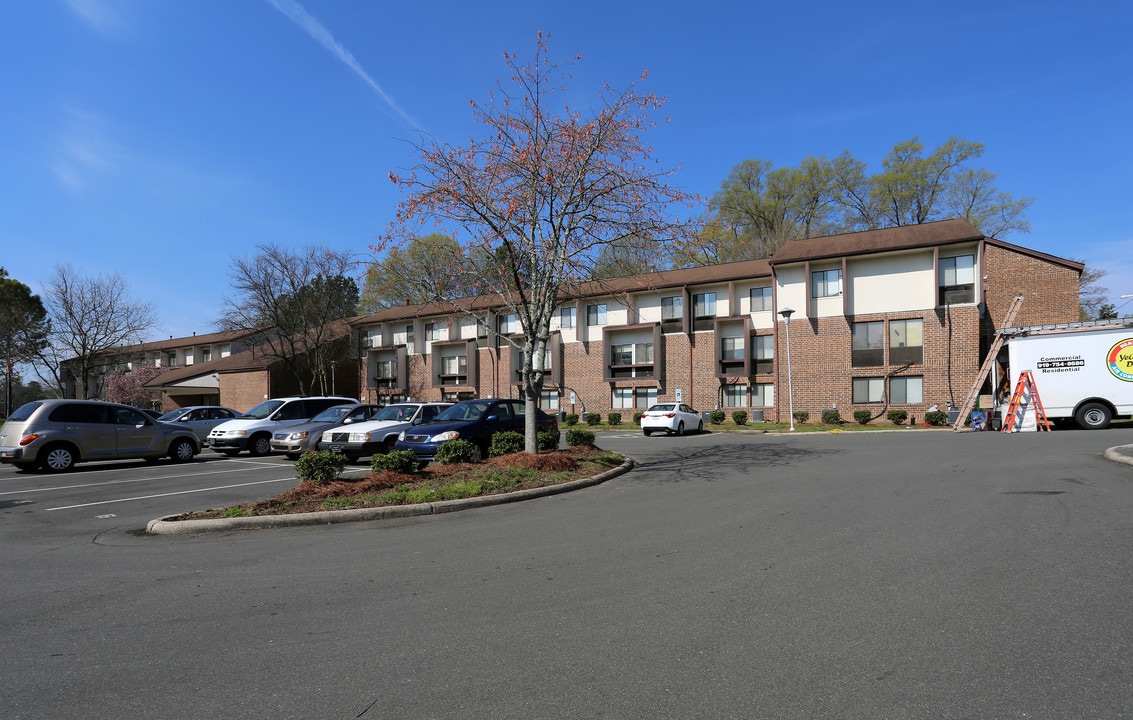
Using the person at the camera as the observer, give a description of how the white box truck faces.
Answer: facing to the right of the viewer

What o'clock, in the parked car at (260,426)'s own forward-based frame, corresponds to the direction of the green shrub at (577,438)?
The green shrub is roughly at 9 o'clock from the parked car.

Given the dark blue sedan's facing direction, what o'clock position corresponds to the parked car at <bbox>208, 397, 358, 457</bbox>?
The parked car is roughly at 3 o'clock from the dark blue sedan.

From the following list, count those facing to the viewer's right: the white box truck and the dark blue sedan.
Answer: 1

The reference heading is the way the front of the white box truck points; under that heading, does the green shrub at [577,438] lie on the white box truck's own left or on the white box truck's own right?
on the white box truck's own right

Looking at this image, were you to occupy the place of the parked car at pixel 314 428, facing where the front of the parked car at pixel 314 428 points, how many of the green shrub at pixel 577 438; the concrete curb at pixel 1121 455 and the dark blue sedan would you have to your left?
3

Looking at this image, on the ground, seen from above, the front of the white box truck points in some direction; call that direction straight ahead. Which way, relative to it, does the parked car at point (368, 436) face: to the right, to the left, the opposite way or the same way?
to the right

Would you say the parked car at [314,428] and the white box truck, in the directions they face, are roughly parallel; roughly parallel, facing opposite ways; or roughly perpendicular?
roughly perpendicular

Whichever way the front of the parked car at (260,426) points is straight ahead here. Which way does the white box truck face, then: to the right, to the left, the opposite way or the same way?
to the left

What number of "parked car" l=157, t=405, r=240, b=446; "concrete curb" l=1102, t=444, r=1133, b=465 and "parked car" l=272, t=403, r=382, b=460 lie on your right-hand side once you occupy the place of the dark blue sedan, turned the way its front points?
2
